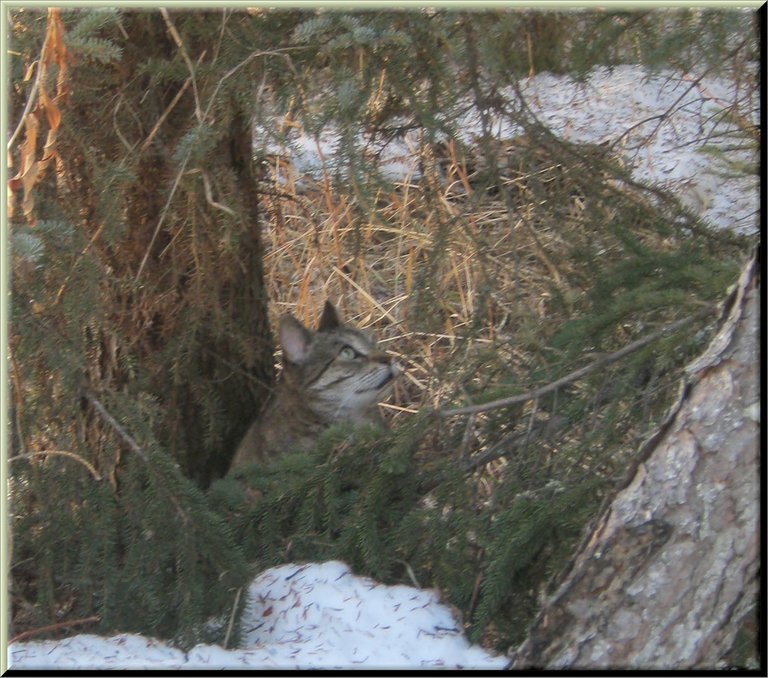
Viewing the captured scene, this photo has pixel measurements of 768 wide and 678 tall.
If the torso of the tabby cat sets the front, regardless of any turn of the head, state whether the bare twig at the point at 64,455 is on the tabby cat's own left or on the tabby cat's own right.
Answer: on the tabby cat's own right

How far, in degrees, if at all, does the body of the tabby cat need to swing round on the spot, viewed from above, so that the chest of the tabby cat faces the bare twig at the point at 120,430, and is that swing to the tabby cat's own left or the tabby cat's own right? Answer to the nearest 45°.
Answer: approximately 90° to the tabby cat's own right

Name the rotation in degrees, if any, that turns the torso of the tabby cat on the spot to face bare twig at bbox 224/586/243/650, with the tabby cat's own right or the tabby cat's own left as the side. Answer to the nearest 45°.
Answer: approximately 90° to the tabby cat's own right

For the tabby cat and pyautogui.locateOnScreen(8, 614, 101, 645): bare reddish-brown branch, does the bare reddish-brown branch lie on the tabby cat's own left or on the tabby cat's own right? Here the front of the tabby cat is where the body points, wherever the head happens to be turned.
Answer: on the tabby cat's own right

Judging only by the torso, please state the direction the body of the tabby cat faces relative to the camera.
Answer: to the viewer's right
